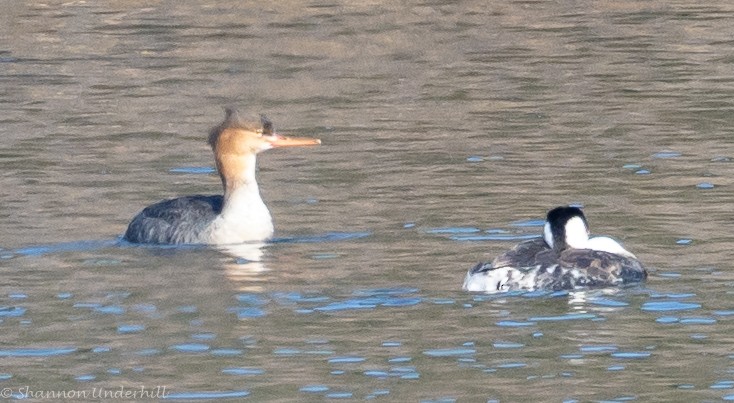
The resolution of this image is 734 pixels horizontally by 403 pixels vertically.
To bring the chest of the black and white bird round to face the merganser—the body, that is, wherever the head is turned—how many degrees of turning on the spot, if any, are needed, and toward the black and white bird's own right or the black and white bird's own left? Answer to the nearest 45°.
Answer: approximately 135° to the black and white bird's own left
